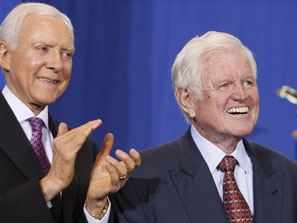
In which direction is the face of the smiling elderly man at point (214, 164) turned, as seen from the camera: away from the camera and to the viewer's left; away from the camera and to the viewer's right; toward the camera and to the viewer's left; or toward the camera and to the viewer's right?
toward the camera and to the viewer's right

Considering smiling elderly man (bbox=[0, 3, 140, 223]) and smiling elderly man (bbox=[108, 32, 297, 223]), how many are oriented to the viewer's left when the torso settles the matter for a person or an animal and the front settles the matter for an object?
0

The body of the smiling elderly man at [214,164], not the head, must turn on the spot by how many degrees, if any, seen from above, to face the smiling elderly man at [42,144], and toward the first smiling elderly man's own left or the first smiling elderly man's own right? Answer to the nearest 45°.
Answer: approximately 135° to the first smiling elderly man's own right

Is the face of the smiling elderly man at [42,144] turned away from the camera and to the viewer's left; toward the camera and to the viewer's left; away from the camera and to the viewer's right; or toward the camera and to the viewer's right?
toward the camera and to the viewer's right

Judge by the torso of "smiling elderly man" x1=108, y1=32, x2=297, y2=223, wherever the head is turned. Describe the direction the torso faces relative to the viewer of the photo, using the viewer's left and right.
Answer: facing the viewer and to the right of the viewer

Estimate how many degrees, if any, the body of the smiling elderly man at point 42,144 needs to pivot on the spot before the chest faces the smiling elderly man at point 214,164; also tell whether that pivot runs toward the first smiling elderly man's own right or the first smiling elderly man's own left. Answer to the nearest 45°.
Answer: approximately 45° to the first smiling elderly man's own left

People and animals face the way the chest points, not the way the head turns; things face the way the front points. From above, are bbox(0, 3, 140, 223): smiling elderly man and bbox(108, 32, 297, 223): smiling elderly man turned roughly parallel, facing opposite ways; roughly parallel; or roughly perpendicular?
roughly parallel
